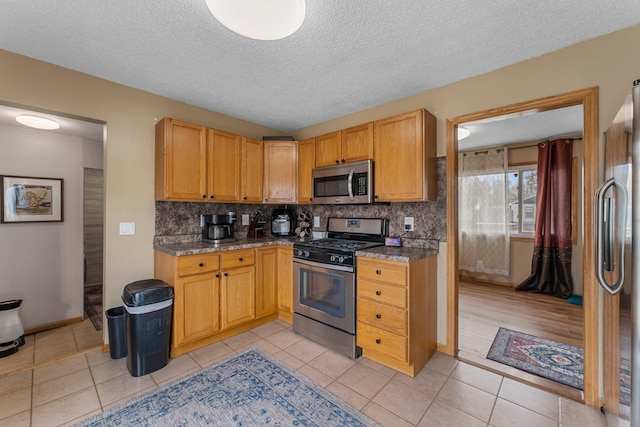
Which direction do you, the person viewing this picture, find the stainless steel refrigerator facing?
facing to the left of the viewer

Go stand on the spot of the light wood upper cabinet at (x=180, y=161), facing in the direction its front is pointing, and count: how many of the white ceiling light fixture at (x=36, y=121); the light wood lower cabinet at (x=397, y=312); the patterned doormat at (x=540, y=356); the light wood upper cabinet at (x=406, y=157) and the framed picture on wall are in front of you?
3

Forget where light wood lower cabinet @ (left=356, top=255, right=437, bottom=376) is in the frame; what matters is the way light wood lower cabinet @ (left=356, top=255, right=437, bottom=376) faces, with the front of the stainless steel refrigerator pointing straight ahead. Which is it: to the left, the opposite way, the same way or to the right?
to the left

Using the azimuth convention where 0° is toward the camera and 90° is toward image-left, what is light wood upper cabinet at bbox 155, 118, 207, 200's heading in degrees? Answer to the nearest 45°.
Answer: approximately 315°

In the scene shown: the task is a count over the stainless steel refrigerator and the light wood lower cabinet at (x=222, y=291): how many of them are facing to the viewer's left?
1

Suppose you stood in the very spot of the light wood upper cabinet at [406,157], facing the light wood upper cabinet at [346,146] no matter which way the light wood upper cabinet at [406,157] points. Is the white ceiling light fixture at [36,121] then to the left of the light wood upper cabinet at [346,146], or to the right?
left

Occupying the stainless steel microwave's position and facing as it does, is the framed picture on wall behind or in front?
in front

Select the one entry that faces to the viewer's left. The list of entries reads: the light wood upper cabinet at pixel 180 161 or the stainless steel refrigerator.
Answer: the stainless steel refrigerator

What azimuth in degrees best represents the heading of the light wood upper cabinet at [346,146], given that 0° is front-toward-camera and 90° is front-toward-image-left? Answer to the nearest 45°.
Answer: approximately 45°

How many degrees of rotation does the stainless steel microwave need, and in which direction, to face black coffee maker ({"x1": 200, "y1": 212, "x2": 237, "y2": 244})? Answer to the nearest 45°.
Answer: approximately 45° to its right

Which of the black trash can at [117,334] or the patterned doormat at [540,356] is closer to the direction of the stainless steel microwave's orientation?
the black trash can
